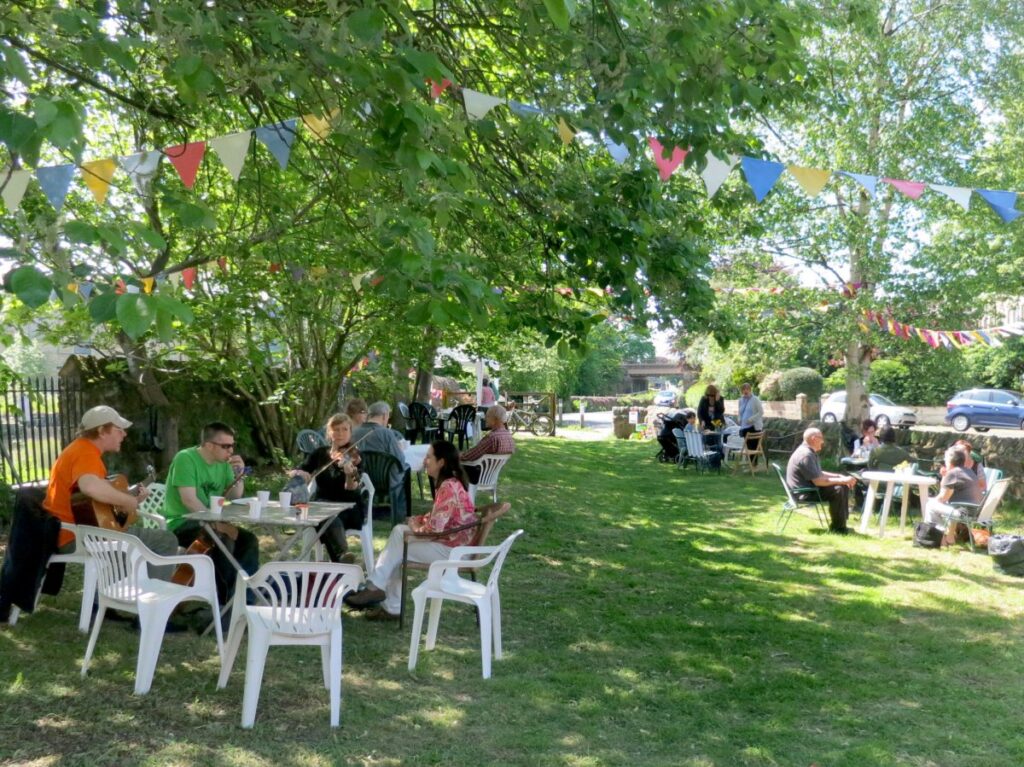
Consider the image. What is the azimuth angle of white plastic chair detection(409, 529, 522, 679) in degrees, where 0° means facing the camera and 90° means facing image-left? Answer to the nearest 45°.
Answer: approximately 90°

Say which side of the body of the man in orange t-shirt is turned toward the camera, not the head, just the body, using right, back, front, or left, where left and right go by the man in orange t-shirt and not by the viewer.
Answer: right

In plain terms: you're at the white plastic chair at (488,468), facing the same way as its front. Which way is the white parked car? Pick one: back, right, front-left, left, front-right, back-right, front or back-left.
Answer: right

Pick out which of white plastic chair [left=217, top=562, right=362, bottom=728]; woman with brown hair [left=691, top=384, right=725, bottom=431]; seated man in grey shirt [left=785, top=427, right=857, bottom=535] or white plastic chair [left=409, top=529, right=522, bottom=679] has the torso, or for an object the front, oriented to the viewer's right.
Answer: the seated man in grey shirt

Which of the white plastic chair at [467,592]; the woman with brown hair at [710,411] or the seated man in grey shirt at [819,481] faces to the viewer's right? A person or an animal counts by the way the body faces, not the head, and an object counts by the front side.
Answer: the seated man in grey shirt

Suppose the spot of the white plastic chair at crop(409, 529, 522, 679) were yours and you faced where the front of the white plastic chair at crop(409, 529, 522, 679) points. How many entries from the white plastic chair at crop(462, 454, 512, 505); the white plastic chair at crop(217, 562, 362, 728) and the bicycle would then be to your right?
2

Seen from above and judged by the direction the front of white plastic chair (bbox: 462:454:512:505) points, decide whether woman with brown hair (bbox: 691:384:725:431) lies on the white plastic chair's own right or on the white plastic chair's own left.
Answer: on the white plastic chair's own right

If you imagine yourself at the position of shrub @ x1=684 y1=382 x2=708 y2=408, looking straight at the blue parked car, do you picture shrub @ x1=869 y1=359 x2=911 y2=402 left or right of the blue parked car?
left

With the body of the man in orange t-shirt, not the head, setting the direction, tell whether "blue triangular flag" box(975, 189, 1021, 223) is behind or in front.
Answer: in front

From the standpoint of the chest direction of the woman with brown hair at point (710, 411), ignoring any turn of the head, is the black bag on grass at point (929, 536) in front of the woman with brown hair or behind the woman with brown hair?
in front

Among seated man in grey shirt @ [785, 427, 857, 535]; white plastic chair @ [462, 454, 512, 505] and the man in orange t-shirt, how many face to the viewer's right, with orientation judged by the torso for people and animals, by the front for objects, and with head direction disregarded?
2

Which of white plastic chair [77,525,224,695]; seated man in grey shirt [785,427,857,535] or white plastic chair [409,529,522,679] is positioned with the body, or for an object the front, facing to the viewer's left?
white plastic chair [409,529,522,679]

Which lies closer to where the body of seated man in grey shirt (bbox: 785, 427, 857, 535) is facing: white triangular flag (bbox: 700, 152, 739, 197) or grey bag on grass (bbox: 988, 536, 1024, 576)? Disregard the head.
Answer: the grey bag on grass

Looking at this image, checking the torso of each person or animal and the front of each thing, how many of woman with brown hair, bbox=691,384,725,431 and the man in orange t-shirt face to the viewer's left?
0

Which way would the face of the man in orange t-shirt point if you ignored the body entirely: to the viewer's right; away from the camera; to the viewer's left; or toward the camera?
to the viewer's right
